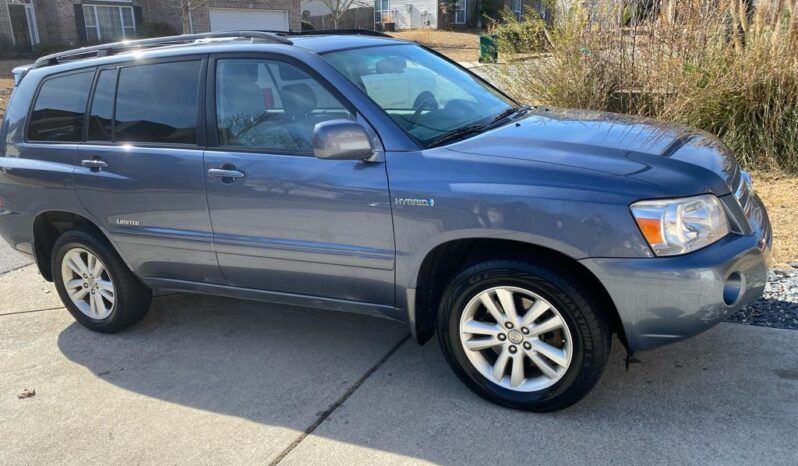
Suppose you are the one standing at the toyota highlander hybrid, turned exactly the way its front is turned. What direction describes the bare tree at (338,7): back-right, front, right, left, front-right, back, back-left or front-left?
back-left

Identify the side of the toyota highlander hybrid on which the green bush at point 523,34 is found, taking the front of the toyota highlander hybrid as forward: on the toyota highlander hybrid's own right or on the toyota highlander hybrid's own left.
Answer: on the toyota highlander hybrid's own left

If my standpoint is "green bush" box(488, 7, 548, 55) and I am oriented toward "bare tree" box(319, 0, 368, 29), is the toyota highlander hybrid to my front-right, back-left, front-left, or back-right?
back-left

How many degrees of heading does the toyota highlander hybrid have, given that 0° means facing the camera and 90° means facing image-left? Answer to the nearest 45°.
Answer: approximately 315°

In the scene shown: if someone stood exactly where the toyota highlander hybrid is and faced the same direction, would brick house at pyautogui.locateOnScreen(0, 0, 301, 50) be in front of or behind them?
behind

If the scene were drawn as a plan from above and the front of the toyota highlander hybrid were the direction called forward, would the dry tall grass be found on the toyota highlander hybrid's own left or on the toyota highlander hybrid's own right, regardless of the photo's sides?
on the toyota highlander hybrid's own left

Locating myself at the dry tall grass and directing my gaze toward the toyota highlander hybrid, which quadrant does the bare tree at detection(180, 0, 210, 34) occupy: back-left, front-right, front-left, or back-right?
back-right

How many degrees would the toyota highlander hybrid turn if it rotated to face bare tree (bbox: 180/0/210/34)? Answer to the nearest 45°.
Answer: approximately 135° to its left
